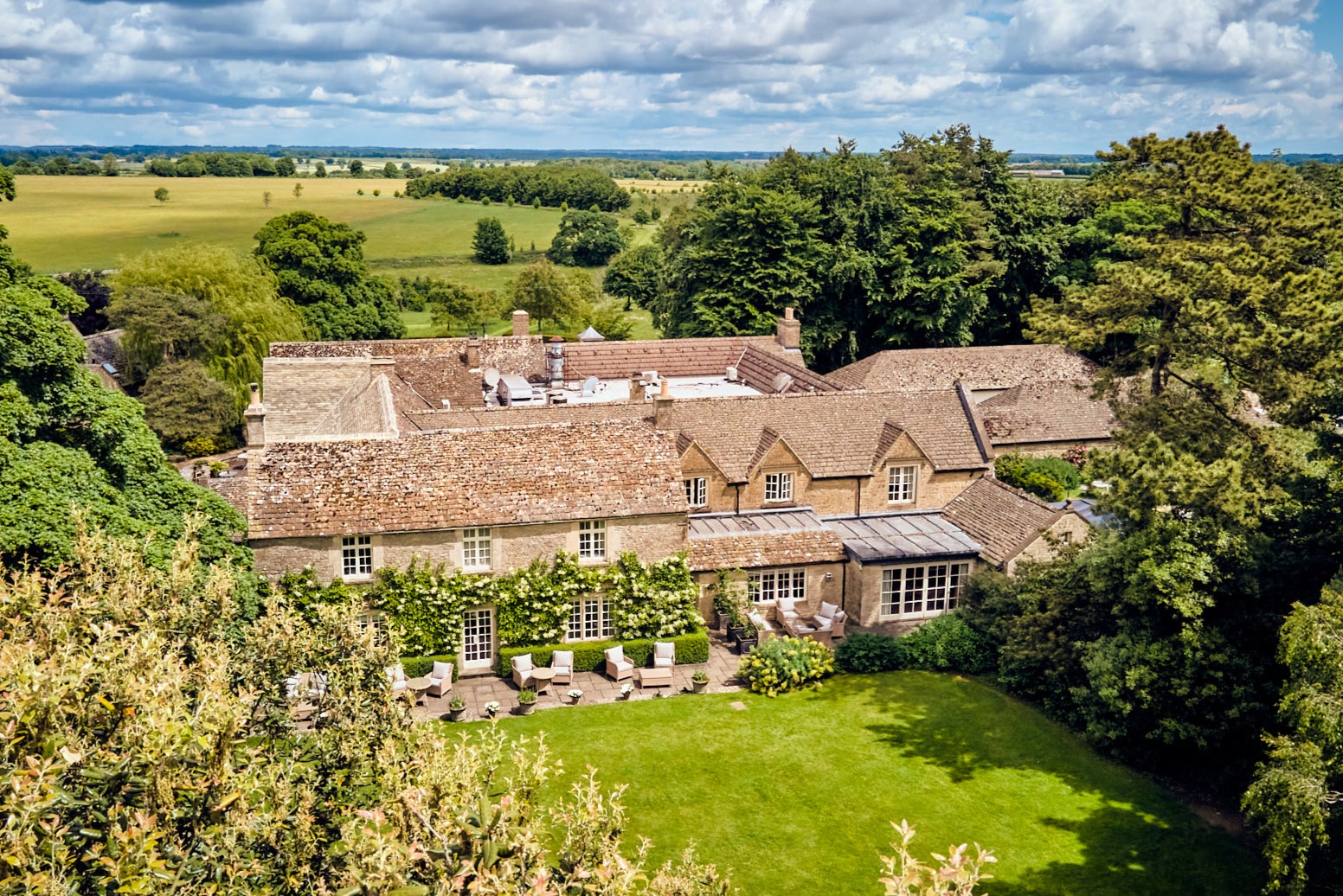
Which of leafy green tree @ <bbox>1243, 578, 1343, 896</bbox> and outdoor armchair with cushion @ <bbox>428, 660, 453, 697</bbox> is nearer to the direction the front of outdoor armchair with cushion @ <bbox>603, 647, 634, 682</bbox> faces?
the leafy green tree

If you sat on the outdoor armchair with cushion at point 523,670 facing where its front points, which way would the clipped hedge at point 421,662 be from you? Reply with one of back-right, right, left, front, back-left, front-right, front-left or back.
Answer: back-right

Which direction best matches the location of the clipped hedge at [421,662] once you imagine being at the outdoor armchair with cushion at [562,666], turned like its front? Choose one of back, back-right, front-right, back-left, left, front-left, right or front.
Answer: front-right

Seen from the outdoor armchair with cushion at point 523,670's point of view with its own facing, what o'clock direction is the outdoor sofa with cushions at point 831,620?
the outdoor sofa with cushions at point 831,620 is roughly at 10 o'clock from the outdoor armchair with cushion at point 523,670.

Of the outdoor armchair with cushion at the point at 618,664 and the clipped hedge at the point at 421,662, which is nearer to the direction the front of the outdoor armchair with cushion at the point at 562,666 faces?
the clipped hedge

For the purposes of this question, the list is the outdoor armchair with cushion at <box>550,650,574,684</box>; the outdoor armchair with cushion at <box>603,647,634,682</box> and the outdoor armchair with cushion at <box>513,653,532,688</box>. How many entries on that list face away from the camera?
0

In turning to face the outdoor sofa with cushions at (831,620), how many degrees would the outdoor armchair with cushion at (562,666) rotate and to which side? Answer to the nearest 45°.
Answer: approximately 135° to its left

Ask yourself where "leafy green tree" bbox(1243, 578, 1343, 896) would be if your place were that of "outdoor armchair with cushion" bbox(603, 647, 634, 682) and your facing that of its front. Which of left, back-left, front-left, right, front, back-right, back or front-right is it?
front

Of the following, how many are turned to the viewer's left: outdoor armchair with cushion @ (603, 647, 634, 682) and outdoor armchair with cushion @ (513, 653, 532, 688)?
0

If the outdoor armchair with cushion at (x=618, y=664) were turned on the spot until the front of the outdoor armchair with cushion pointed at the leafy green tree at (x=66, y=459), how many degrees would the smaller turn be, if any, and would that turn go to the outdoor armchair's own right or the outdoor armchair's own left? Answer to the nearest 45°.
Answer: approximately 135° to the outdoor armchair's own right

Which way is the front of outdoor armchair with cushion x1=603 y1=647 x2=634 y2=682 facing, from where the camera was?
facing the viewer and to the right of the viewer

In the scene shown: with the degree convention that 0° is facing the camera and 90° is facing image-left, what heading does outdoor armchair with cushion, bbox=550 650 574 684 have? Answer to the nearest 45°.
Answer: approximately 45°

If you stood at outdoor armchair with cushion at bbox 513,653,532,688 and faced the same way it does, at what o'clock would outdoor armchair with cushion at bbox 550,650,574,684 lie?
outdoor armchair with cushion at bbox 550,650,574,684 is roughly at 10 o'clock from outdoor armchair with cushion at bbox 513,653,532,688.

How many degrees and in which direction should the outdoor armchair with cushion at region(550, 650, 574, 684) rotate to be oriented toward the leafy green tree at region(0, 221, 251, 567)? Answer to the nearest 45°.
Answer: approximately 45° to its right

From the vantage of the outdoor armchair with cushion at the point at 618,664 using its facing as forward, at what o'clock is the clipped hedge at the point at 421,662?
The clipped hedge is roughly at 4 o'clock from the outdoor armchair with cushion.

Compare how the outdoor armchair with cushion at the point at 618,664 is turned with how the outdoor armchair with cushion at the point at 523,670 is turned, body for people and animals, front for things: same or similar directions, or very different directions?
same or similar directions

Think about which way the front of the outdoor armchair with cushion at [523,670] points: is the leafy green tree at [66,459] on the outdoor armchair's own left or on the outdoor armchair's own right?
on the outdoor armchair's own right
